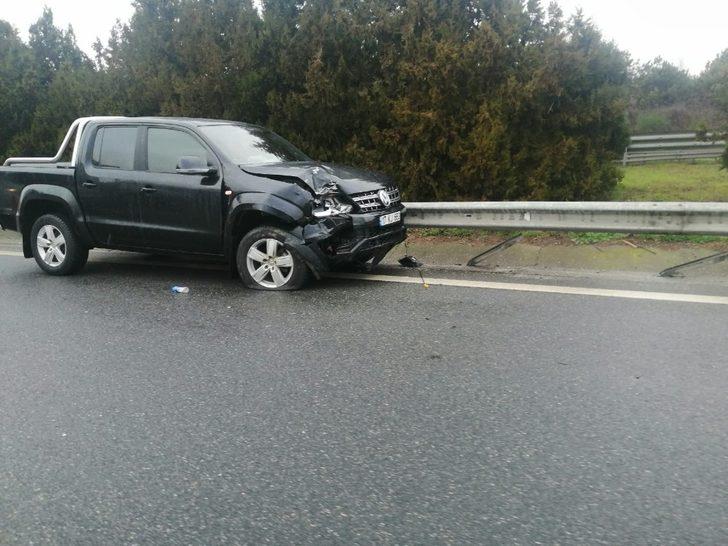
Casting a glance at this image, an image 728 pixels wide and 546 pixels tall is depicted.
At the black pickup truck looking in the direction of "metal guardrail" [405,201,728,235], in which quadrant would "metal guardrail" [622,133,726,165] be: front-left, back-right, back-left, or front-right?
front-left

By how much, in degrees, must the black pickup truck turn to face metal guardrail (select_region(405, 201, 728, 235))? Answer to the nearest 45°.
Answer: approximately 45° to its left

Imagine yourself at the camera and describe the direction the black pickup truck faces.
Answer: facing the viewer and to the right of the viewer

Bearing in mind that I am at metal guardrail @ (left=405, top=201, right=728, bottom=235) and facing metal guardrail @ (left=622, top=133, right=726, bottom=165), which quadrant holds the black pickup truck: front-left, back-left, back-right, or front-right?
back-left

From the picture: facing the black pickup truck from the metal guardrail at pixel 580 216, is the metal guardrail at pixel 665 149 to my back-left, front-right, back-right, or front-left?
back-right

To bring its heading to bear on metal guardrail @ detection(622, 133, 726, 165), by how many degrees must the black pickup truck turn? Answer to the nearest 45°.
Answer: approximately 90° to its left
